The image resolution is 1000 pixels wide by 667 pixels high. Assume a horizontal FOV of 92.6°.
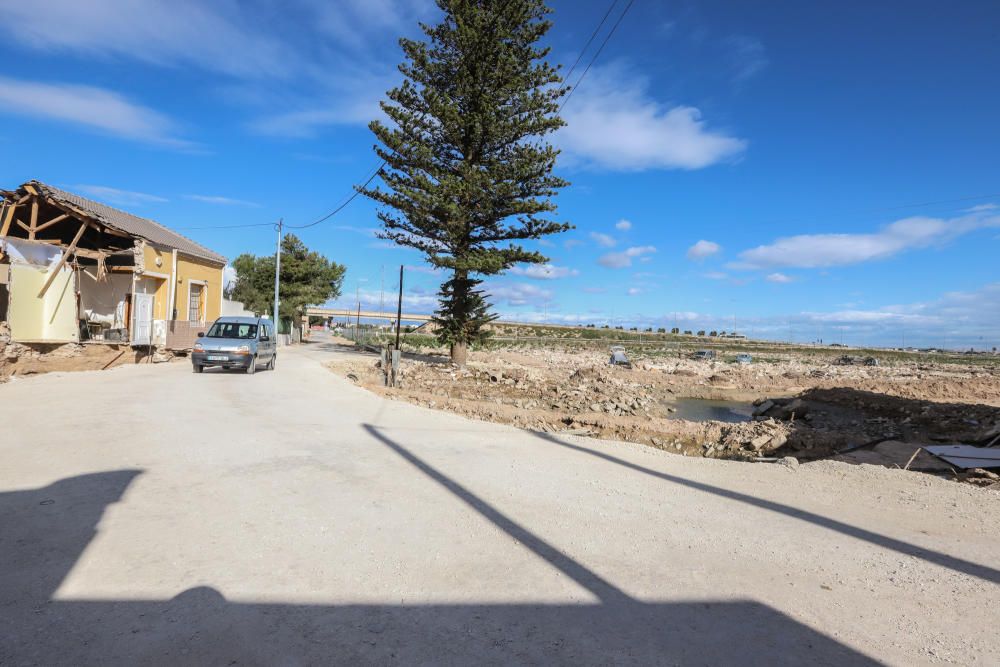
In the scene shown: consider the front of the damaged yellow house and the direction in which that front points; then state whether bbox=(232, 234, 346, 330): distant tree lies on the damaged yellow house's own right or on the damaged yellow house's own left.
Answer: on the damaged yellow house's own left

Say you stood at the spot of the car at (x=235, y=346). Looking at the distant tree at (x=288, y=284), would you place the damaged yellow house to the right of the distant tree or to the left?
left

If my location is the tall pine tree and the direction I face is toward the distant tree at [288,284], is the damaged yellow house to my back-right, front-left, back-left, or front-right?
front-left

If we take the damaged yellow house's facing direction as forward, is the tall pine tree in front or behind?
in front

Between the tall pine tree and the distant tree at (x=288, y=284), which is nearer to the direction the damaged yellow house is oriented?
the tall pine tree

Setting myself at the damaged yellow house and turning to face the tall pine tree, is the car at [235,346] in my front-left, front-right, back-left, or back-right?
front-right

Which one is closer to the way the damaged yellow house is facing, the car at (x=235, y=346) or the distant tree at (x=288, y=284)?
the car

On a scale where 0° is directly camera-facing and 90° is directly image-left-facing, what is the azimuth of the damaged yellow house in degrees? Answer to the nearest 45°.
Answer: approximately 315°

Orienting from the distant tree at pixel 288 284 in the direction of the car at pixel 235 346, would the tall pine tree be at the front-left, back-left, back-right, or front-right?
front-left

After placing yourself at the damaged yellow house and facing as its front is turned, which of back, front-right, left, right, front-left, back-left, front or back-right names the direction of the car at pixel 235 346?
front
